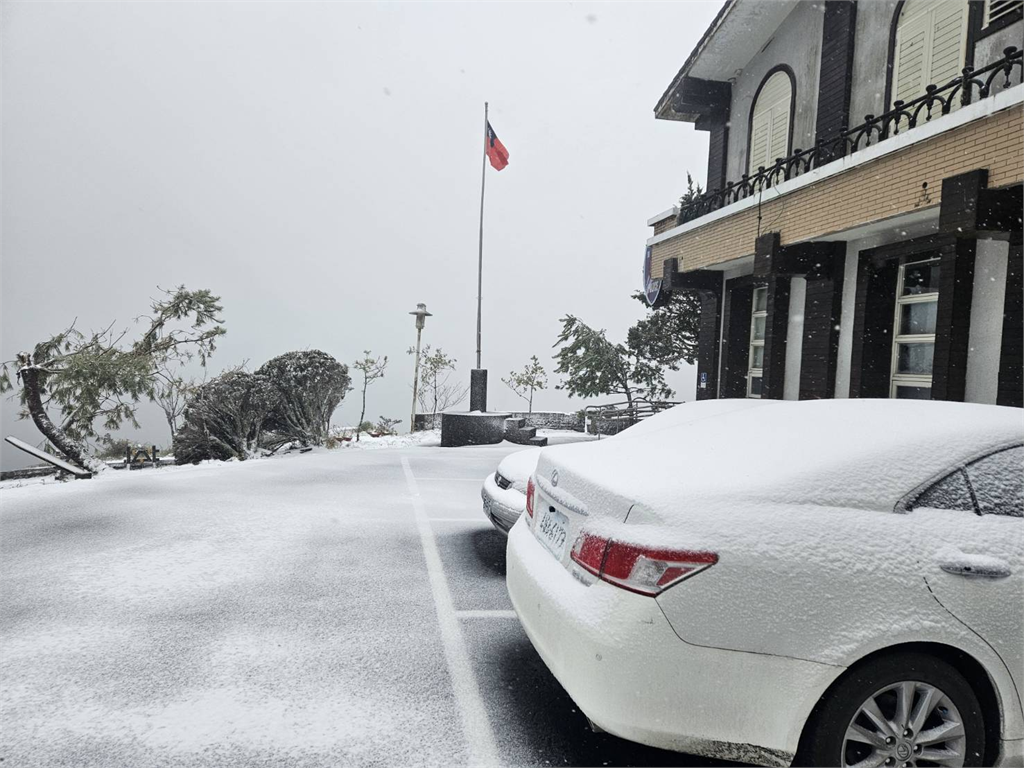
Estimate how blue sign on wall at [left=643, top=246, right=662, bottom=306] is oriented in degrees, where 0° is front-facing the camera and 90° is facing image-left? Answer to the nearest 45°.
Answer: approximately 45°

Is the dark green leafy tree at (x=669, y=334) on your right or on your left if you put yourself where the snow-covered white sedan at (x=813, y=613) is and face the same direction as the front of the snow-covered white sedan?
on your left

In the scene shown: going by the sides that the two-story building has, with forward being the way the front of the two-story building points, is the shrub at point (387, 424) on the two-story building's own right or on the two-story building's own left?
on the two-story building's own right

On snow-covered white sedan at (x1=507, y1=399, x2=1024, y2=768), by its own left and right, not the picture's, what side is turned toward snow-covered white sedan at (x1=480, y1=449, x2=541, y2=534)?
left

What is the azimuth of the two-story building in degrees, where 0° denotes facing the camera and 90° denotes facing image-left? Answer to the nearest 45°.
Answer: approximately 45°

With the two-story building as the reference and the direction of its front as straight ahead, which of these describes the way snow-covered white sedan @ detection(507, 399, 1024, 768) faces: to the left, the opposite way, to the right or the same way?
the opposite way

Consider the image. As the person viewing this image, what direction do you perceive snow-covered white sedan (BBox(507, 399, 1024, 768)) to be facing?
facing away from the viewer and to the right of the viewer

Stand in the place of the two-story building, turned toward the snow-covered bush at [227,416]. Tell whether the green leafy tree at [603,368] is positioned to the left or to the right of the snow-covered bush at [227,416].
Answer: right
